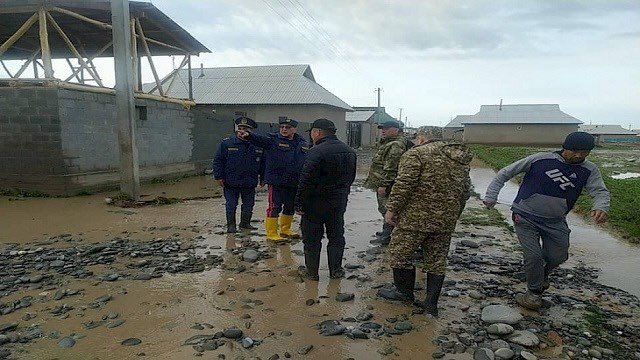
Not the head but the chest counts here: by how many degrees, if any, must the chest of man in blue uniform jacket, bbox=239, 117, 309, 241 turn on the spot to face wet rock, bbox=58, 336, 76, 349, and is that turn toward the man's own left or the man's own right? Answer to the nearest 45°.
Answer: approximately 45° to the man's own right

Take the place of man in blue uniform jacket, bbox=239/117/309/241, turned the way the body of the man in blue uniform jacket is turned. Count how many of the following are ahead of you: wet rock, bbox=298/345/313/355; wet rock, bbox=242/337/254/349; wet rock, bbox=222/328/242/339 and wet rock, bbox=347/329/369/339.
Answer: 4

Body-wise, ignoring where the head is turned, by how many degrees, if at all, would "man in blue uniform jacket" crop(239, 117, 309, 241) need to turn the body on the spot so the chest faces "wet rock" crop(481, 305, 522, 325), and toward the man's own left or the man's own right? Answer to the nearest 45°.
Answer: approximately 45° to the man's own left

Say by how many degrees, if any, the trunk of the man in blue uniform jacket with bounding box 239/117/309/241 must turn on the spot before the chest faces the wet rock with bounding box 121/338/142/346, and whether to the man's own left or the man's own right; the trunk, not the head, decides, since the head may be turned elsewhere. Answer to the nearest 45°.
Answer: approximately 45° to the man's own right

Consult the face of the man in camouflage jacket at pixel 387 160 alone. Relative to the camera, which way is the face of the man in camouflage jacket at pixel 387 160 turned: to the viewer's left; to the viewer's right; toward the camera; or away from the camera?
to the viewer's left

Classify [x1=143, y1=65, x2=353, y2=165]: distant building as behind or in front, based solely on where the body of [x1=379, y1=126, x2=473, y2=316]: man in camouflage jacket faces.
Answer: in front

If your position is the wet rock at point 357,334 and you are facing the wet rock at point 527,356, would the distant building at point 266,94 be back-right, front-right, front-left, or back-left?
back-left

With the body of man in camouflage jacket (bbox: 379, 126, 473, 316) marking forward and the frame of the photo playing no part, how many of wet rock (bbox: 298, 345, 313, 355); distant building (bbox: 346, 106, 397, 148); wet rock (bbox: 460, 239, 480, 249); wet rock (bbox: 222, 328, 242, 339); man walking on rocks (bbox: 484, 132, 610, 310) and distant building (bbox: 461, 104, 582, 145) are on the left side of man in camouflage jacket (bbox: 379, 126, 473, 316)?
2

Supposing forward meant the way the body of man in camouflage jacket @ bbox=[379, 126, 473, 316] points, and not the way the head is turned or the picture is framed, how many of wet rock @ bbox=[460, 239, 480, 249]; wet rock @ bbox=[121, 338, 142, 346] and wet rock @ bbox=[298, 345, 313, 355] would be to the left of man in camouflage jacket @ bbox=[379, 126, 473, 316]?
2

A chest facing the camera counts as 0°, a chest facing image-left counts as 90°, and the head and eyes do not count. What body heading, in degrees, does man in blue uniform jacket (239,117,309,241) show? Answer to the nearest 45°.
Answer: approximately 0°

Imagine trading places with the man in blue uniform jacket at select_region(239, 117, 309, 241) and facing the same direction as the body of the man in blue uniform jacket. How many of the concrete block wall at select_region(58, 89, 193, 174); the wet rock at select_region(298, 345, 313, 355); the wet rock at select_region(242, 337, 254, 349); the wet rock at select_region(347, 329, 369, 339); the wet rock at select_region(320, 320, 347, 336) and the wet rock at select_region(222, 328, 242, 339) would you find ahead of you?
5

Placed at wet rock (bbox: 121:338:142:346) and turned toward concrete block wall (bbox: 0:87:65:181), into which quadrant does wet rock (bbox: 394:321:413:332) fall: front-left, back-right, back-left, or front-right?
back-right

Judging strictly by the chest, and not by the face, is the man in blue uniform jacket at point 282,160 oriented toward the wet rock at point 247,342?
yes

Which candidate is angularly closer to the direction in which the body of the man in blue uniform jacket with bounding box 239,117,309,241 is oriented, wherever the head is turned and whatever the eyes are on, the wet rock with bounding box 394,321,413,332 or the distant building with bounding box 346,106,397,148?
the wet rock
